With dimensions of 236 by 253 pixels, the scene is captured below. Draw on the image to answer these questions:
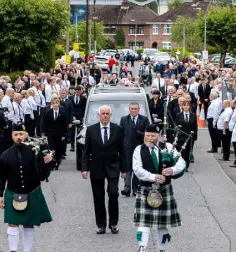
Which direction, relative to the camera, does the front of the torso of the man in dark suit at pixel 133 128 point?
toward the camera

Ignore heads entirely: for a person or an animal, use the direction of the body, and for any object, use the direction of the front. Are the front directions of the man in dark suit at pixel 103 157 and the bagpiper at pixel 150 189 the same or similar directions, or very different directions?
same or similar directions

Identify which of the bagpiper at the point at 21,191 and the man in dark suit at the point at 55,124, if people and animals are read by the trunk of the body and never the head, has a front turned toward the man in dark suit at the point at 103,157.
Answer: the man in dark suit at the point at 55,124

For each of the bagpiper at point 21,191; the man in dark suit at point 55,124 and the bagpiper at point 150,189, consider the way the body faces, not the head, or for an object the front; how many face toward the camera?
3

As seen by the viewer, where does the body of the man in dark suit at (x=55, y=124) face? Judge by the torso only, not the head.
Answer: toward the camera

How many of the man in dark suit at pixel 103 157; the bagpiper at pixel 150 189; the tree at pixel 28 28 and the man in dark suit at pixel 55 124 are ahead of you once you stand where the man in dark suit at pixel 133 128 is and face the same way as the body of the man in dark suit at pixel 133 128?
2

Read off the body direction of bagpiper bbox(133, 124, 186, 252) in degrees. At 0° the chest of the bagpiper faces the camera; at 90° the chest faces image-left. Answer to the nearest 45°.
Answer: approximately 0°

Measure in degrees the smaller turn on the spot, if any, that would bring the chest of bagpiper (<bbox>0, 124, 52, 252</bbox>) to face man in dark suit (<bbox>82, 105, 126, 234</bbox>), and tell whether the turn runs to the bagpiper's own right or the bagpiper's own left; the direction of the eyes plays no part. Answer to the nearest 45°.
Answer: approximately 135° to the bagpiper's own left

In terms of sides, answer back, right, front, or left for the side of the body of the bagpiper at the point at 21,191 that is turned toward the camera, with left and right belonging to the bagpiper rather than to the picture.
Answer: front

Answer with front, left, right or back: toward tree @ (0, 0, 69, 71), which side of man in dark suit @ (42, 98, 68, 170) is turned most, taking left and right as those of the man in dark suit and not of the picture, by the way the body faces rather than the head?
back

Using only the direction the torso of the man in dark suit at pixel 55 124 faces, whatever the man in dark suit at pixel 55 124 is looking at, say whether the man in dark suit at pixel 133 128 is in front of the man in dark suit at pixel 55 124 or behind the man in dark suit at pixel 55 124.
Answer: in front

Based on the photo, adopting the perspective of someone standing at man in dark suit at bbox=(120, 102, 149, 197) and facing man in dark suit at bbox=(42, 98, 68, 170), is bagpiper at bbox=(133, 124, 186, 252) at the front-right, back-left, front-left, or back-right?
back-left

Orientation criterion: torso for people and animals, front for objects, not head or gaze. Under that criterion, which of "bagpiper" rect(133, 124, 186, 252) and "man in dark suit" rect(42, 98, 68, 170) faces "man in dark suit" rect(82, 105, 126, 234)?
"man in dark suit" rect(42, 98, 68, 170)
